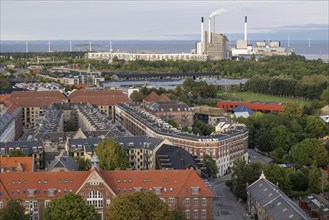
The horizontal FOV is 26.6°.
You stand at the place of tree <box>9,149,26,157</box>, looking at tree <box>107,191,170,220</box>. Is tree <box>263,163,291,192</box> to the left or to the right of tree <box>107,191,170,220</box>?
left

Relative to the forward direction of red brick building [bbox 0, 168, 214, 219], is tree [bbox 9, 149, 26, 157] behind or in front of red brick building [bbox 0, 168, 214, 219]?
behind

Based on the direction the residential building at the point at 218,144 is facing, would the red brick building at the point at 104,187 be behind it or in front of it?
in front

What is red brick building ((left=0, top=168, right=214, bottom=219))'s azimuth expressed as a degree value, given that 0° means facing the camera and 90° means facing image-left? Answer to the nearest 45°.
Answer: approximately 0°

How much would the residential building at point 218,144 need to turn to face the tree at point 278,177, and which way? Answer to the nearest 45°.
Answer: approximately 45° to its left

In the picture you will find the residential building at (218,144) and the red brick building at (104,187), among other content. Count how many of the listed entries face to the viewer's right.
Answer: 0

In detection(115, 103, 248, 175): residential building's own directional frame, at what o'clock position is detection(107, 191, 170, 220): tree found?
The tree is roughly at 11 o'clock from the residential building.

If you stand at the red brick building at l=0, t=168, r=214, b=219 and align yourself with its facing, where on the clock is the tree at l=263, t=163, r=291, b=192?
The tree is roughly at 8 o'clock from the red brick building.

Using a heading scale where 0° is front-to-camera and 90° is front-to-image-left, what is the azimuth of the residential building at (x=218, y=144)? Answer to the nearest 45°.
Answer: approximately 45°

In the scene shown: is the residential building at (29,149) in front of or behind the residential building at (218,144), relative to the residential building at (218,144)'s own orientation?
in front

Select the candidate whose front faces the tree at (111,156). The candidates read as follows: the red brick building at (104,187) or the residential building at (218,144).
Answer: the residential building

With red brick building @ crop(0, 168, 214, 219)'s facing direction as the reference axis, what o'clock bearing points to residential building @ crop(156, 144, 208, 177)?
The residential building is roughly at 7 o'clock from the red brick building.
